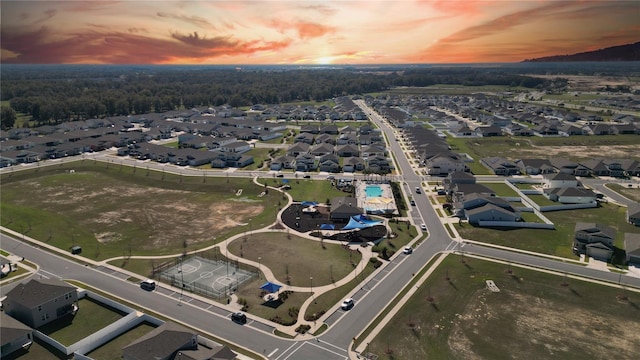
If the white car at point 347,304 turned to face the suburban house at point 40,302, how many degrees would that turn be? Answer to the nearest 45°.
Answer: approximately 45° to its right

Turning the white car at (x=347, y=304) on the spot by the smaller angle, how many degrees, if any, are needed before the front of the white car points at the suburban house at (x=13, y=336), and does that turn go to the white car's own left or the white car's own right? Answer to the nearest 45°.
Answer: approximately 45° to the white car's own right

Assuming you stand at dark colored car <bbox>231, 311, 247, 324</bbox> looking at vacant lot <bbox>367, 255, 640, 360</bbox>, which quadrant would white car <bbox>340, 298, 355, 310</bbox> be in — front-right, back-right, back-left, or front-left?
front-left

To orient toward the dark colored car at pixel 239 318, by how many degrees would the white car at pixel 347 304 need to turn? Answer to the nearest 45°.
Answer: approximately 45° to its right

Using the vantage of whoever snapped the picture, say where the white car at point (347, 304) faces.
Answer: facing the viewer and to the left of the viewer
